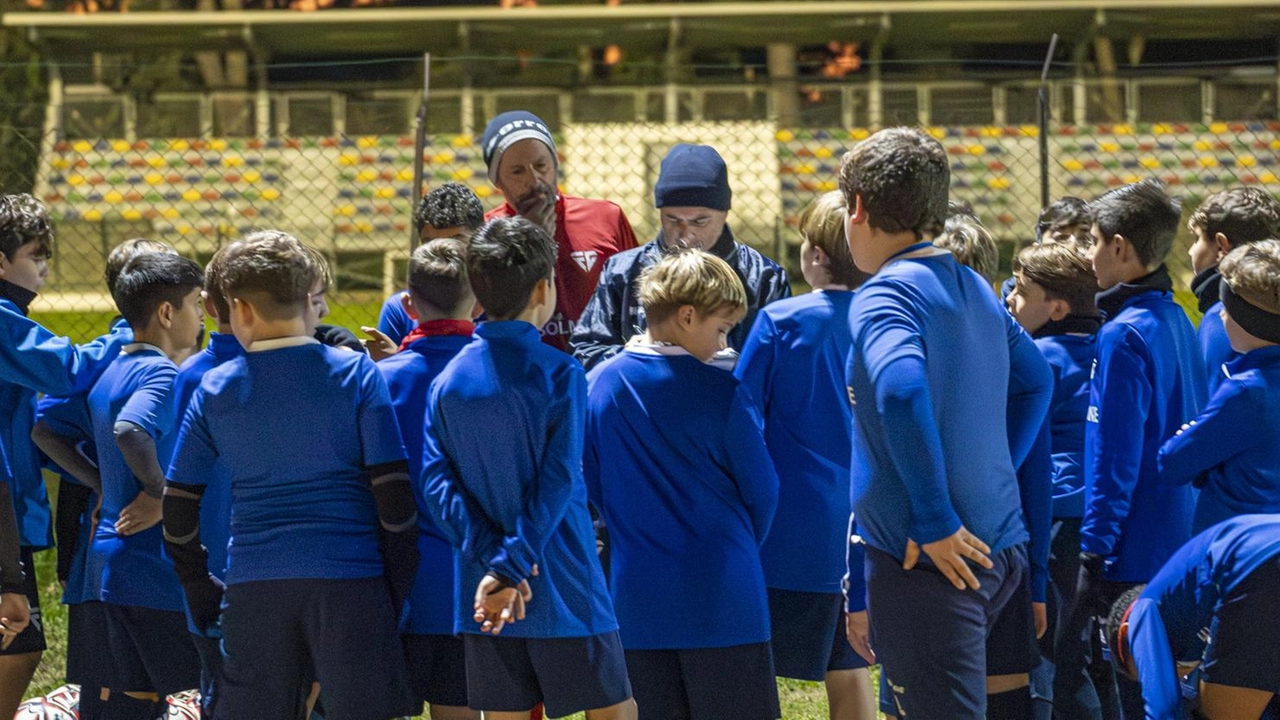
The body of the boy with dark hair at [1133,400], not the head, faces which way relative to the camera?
to the viewer's left

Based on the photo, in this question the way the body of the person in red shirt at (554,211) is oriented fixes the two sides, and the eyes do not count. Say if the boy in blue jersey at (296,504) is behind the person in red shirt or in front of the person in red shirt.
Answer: in front

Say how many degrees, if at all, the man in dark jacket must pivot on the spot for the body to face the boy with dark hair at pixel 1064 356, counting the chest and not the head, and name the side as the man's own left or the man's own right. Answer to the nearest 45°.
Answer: approximately 90° to the man's own left

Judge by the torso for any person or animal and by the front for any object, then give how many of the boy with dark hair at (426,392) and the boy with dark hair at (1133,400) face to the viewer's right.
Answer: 0

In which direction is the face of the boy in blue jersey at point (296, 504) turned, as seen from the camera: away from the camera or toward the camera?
away from the camera

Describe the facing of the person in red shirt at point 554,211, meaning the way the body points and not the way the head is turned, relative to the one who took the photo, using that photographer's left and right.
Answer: facing the viewer

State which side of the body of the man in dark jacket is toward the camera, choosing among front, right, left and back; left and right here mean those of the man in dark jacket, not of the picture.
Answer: front

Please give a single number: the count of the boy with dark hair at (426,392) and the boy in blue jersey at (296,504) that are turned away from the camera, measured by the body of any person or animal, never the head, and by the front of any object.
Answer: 2

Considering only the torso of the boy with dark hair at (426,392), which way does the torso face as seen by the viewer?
away from the camera

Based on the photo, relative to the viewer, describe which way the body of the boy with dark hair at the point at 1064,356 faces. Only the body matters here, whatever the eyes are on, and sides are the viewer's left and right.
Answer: facing to the left of the viewer

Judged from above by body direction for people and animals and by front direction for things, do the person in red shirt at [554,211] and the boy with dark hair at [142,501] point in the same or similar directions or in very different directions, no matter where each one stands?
very different directions

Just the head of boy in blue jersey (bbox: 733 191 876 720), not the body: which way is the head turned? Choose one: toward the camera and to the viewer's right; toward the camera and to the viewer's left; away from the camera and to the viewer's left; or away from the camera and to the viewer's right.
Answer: away from the camera and to the viewer's left

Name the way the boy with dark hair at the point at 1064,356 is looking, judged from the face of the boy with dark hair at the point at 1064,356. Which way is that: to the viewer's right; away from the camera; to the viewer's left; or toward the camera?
to the viewer's left

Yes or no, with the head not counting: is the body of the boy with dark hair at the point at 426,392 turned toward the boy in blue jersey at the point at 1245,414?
no

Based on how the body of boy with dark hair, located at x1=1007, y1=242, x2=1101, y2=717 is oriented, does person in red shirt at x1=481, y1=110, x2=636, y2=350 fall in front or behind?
in front

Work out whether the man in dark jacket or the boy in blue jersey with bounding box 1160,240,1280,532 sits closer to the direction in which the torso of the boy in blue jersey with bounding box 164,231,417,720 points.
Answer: the man in dark jacket

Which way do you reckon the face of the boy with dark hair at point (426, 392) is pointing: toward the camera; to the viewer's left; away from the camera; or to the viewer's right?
away from the camera
